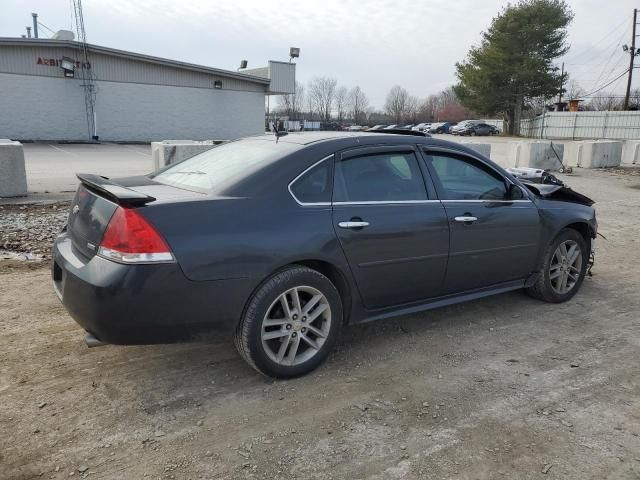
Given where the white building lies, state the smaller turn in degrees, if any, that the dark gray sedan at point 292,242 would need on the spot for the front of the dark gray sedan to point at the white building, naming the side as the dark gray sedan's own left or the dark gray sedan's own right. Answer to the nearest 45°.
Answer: approximately 90° to the dark gray sedan's own left

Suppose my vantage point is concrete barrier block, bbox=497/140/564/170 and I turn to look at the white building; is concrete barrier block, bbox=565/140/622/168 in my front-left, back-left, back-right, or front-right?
back-right

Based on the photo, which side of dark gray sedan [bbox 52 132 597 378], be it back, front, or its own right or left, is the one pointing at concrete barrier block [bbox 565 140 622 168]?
front

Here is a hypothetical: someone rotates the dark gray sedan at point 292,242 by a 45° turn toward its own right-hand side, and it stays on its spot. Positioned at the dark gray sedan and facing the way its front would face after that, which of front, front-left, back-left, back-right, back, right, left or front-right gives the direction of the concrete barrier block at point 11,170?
back-left

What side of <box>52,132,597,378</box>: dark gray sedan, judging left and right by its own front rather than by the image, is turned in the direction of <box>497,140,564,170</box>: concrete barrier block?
front

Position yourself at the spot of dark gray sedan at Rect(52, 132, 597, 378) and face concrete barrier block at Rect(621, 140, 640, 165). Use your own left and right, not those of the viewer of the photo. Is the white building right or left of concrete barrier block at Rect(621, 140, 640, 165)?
left

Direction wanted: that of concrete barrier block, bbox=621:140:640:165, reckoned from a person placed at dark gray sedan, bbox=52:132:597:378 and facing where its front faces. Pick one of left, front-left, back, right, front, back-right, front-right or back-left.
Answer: front

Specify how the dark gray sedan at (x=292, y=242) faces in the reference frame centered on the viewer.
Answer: facing away from the viewer and to the right of the viewer
